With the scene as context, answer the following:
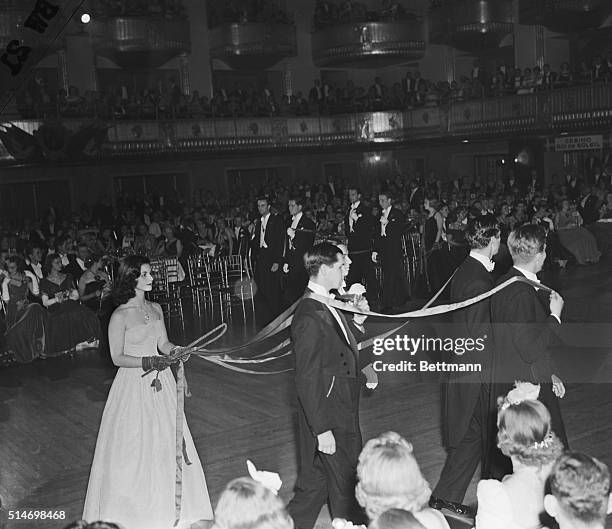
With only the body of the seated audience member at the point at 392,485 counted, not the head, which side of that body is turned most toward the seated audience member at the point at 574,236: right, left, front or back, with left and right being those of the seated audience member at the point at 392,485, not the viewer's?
front

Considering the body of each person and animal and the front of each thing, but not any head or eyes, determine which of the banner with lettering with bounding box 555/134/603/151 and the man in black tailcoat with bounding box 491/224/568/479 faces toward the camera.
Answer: the banner with lettering

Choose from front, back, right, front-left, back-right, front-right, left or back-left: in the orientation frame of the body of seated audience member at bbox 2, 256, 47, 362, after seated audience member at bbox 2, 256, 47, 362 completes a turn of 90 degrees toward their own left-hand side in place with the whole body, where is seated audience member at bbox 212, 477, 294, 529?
back-right

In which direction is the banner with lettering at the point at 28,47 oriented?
toward the camera

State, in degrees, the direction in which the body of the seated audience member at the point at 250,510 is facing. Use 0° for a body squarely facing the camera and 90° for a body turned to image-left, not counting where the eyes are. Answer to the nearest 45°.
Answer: approximately 180°

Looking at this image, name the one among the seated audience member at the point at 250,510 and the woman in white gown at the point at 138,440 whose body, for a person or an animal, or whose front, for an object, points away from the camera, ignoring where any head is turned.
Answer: the seated audience member

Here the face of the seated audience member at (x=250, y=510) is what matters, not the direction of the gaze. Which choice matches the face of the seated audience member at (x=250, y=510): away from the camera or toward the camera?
away from the camera

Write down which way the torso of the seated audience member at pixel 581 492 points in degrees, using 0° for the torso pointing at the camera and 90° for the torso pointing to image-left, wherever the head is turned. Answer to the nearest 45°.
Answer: approximately 180°

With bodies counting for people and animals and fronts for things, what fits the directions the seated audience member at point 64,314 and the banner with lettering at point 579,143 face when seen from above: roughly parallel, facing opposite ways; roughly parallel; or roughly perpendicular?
roughly perpendicular

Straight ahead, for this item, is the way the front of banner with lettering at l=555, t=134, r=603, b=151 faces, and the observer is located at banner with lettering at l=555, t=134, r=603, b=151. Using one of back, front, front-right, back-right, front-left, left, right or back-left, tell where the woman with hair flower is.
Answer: front

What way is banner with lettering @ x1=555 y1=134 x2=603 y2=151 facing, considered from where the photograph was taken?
facing the viewer

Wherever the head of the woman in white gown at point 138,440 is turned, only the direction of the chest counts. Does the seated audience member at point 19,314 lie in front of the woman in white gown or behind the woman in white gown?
behind

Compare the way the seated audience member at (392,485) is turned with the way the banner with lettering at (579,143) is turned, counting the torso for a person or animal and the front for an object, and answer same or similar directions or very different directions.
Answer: very different directions

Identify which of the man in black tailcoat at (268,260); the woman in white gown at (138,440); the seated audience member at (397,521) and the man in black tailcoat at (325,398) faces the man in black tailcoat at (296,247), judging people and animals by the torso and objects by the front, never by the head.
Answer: the seated audience member

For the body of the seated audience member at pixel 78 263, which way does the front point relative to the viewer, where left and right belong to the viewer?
facing the viewer and to the right of the viewer
